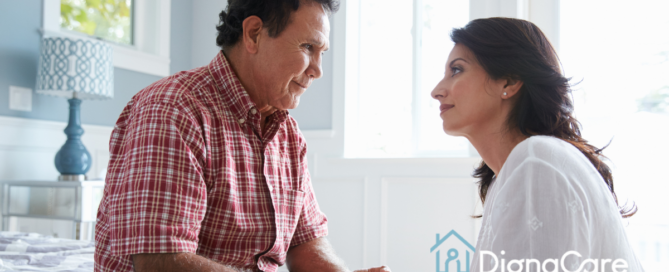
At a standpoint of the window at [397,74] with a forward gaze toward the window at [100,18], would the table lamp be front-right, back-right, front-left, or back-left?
front-left

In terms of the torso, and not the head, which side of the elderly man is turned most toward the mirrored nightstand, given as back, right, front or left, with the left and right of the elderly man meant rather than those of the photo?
back

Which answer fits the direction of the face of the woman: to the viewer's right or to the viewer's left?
to the viewer's left

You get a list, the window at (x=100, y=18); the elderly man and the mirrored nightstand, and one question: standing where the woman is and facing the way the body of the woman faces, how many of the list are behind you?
0

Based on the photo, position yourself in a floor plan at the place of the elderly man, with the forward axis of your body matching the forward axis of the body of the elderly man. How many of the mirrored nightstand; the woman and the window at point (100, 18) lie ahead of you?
1

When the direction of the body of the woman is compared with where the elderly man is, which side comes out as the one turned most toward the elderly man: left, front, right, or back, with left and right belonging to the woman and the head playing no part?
front

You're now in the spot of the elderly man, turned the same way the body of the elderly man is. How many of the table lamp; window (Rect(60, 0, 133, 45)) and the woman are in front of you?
1

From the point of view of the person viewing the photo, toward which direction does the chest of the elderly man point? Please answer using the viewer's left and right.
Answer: facing the viewer and to the right of the viewer

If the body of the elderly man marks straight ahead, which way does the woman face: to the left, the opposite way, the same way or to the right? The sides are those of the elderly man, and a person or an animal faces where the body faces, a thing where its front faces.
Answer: the opposite way

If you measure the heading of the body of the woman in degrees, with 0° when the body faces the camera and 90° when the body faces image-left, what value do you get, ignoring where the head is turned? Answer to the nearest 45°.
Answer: approximately 90°

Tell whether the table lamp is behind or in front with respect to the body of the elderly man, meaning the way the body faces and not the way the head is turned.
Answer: behind

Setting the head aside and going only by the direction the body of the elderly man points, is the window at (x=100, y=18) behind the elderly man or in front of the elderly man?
behind

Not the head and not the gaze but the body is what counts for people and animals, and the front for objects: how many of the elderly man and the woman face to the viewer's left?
1

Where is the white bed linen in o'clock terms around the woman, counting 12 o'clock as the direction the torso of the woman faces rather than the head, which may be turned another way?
The white bed linen is roughly at 12 o'clock from the woman.

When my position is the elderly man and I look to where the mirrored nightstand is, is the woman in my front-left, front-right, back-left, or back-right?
back-right

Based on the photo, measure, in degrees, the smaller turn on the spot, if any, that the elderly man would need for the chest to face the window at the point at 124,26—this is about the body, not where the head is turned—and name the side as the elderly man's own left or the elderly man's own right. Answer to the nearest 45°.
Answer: approximately 135° to the elderly man's own left

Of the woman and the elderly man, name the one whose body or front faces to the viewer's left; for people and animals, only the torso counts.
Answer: the woman
